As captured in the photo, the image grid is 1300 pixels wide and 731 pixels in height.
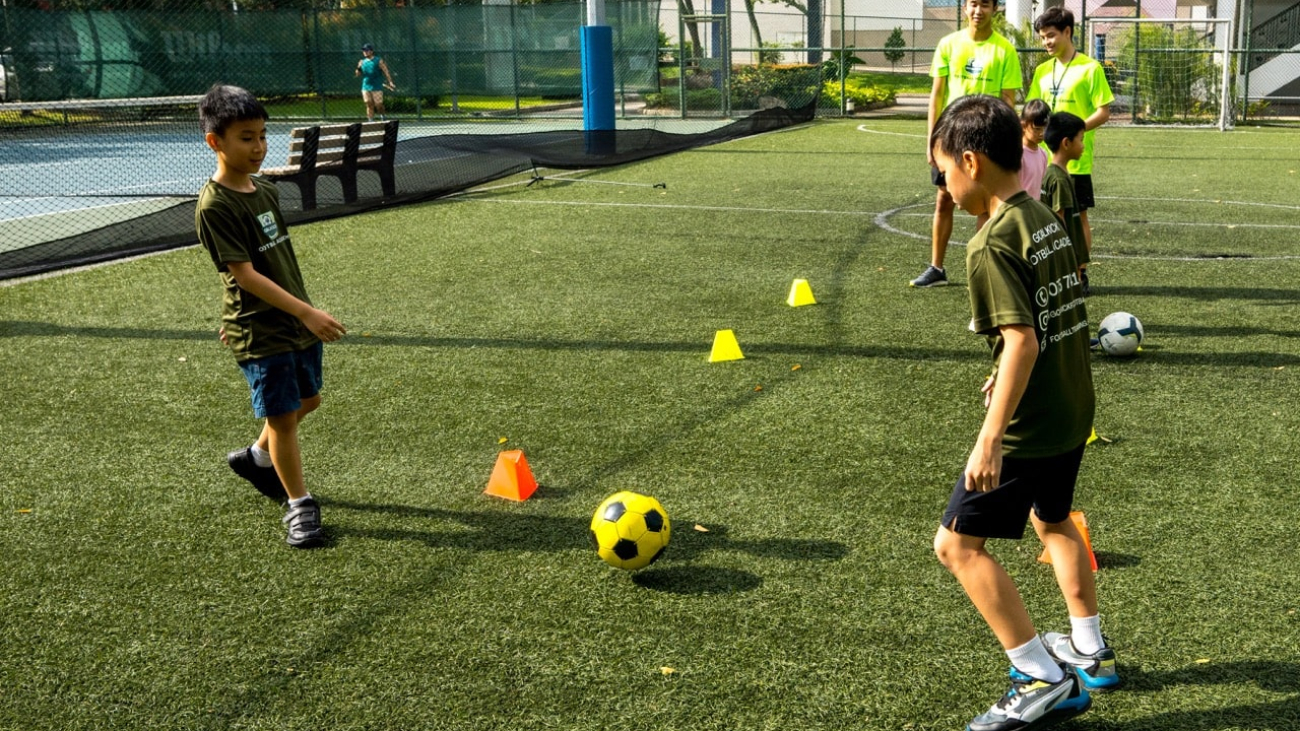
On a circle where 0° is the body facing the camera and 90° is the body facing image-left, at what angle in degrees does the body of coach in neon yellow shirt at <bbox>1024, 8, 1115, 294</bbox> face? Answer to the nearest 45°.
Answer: approximately 45°

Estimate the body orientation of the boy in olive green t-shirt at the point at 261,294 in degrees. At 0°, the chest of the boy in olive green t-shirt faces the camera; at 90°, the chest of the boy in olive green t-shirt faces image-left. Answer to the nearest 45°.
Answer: approximately 315°

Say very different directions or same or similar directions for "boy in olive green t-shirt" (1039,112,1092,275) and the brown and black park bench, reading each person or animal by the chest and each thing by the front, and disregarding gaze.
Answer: very different directions

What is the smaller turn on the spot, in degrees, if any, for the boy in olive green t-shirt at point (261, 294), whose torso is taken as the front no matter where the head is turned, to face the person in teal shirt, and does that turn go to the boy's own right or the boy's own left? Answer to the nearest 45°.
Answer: approximately 135° to the boy's own left

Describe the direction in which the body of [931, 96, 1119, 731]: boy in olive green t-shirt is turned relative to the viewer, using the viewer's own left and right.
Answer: facing away from the viewer and to the left of the viewer

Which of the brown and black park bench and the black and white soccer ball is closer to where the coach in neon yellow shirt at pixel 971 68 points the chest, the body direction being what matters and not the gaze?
the black and white soccer ball

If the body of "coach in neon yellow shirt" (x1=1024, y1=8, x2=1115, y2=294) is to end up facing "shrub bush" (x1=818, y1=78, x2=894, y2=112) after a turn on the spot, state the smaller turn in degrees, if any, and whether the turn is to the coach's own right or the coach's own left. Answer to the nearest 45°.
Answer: approximately 135° to the coach's own right
